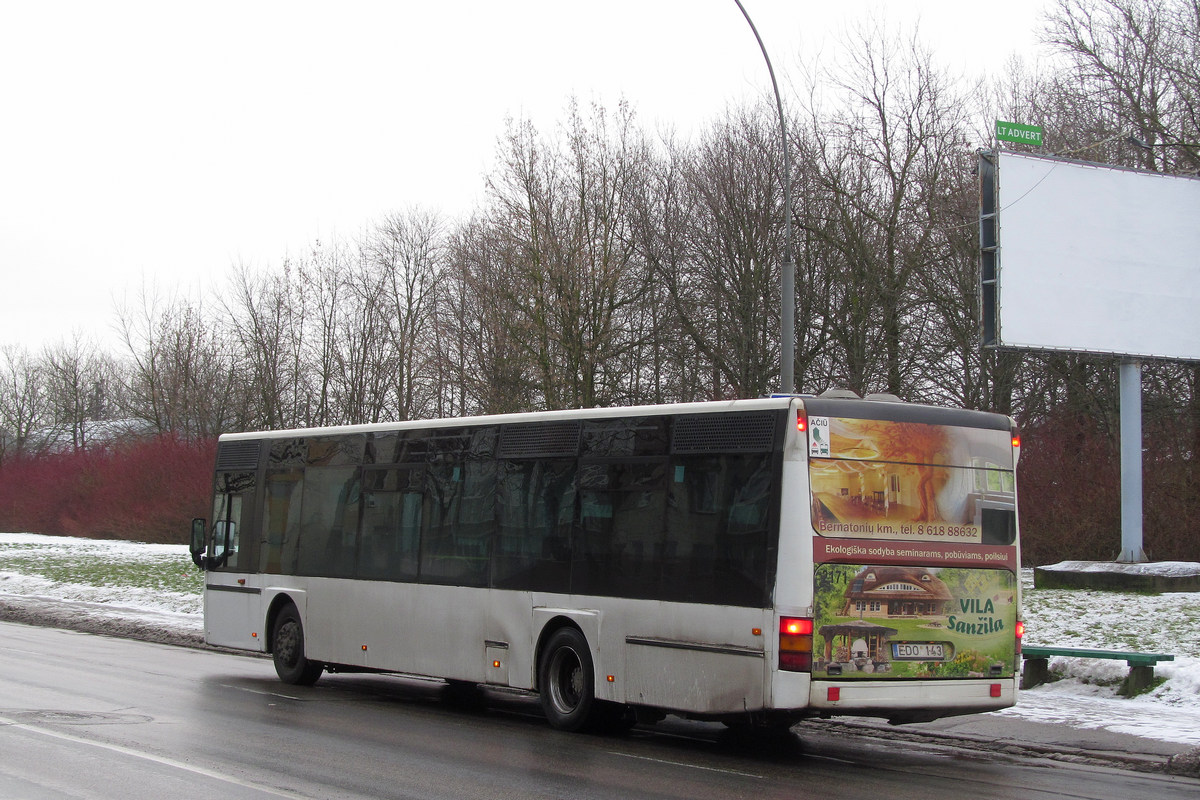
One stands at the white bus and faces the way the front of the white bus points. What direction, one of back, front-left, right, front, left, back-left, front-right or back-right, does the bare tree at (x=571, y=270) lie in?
front-right

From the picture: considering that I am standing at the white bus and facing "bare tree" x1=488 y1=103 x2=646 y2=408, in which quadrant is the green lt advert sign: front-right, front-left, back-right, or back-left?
front-right

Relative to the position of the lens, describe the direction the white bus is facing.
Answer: facing away from the viewer and to the left of the viewer

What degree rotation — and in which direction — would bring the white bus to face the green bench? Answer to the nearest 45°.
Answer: approximately 90° to its right

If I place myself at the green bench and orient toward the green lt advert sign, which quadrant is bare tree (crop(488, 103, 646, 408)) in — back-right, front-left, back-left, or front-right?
front-left

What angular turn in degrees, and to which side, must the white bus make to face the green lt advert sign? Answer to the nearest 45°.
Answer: approximately 90° to its right

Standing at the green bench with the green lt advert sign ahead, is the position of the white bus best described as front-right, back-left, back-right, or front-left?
back-left

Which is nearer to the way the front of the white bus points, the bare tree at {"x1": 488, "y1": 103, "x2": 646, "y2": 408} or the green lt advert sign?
the bare tree

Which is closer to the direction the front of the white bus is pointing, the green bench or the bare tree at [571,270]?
the bare tree

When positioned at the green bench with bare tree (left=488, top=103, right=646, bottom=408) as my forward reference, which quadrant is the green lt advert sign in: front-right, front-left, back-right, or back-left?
front-right
